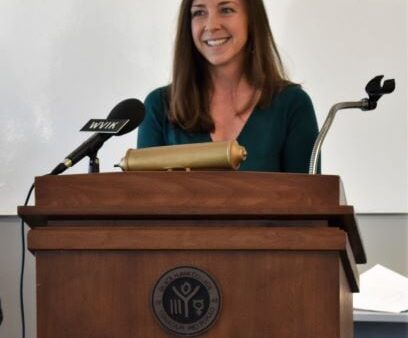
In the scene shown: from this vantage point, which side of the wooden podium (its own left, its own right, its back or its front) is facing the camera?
front

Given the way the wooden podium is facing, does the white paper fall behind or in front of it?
behind

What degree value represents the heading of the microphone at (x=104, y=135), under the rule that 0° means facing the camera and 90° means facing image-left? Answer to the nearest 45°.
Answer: approximately 270°

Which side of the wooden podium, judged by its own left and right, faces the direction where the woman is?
back
